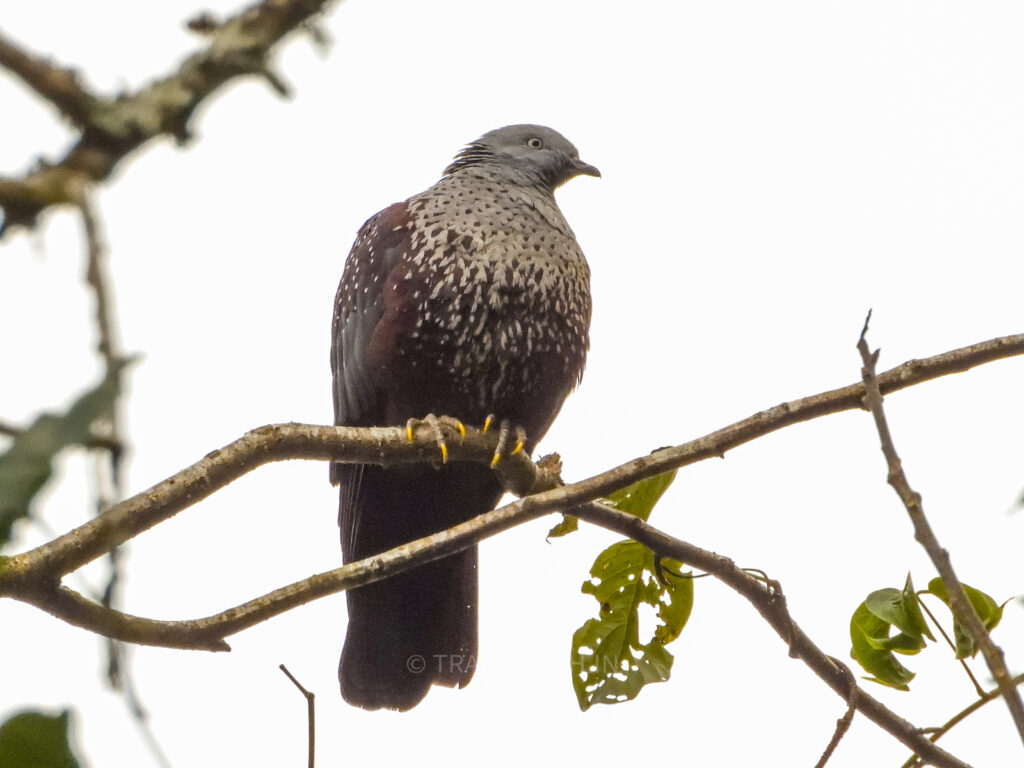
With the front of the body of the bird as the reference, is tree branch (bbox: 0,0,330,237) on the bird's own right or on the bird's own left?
on the bird's own right

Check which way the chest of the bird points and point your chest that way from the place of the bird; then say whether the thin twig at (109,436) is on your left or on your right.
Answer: on your right

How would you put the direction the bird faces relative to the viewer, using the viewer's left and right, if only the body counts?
facing the viewer and to the right of the viewer
